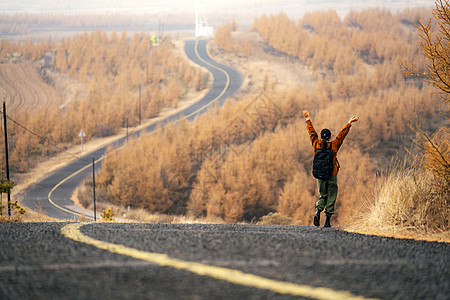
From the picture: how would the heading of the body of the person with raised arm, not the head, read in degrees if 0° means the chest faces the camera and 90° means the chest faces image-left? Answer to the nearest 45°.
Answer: approximately 180°

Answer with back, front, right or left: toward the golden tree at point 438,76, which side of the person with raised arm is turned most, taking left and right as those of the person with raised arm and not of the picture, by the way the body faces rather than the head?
right
